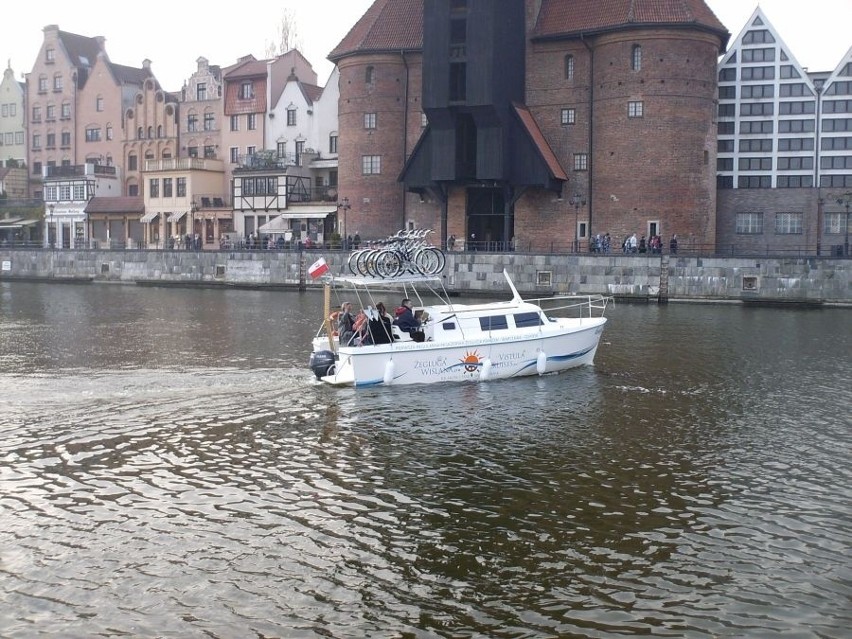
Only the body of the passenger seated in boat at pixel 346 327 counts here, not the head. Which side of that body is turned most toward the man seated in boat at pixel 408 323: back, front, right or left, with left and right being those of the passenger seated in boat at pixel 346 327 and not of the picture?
front

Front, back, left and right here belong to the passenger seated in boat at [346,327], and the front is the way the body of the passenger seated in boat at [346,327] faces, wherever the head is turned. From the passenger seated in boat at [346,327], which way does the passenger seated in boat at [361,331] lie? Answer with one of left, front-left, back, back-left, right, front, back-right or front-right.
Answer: front-right

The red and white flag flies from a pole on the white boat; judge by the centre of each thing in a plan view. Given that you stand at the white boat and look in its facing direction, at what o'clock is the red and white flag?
The red and white flag is roughly at 5 o'clock from the white boat.

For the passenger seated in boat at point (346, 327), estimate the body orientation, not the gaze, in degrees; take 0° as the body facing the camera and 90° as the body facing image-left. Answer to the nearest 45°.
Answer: approximately 270°

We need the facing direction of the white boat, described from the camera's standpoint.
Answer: facing to the right of the viewer

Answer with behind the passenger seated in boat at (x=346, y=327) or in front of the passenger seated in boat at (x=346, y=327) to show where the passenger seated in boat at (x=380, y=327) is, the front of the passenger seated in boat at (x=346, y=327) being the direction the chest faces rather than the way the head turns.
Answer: in front
